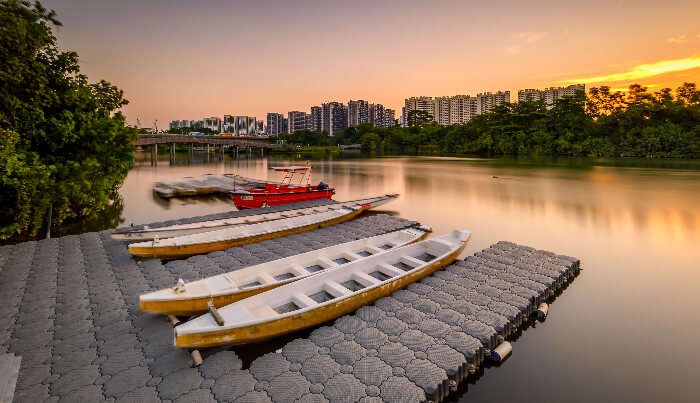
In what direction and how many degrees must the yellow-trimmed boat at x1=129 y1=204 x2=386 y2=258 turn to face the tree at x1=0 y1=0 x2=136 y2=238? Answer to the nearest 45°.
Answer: approximately 135° to its left

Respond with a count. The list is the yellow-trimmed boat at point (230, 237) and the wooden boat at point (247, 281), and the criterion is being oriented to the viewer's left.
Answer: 0

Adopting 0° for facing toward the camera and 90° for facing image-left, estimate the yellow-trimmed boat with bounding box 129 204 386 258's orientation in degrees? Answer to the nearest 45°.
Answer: approximately 225°

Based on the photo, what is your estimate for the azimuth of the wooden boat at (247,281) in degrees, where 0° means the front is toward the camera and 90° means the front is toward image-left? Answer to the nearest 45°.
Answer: approximately 225°

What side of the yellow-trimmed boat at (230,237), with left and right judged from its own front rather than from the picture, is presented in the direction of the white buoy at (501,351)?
right

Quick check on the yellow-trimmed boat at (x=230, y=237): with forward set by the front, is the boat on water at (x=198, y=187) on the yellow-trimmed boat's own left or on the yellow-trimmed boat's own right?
on the yellow-trimmed boat's own left

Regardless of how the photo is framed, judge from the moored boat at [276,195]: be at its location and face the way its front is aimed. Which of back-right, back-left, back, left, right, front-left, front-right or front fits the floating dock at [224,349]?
front-left

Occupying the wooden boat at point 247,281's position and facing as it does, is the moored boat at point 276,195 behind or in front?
in front

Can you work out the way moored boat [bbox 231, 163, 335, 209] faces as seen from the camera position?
facing the viewer and to the left of the viewer
